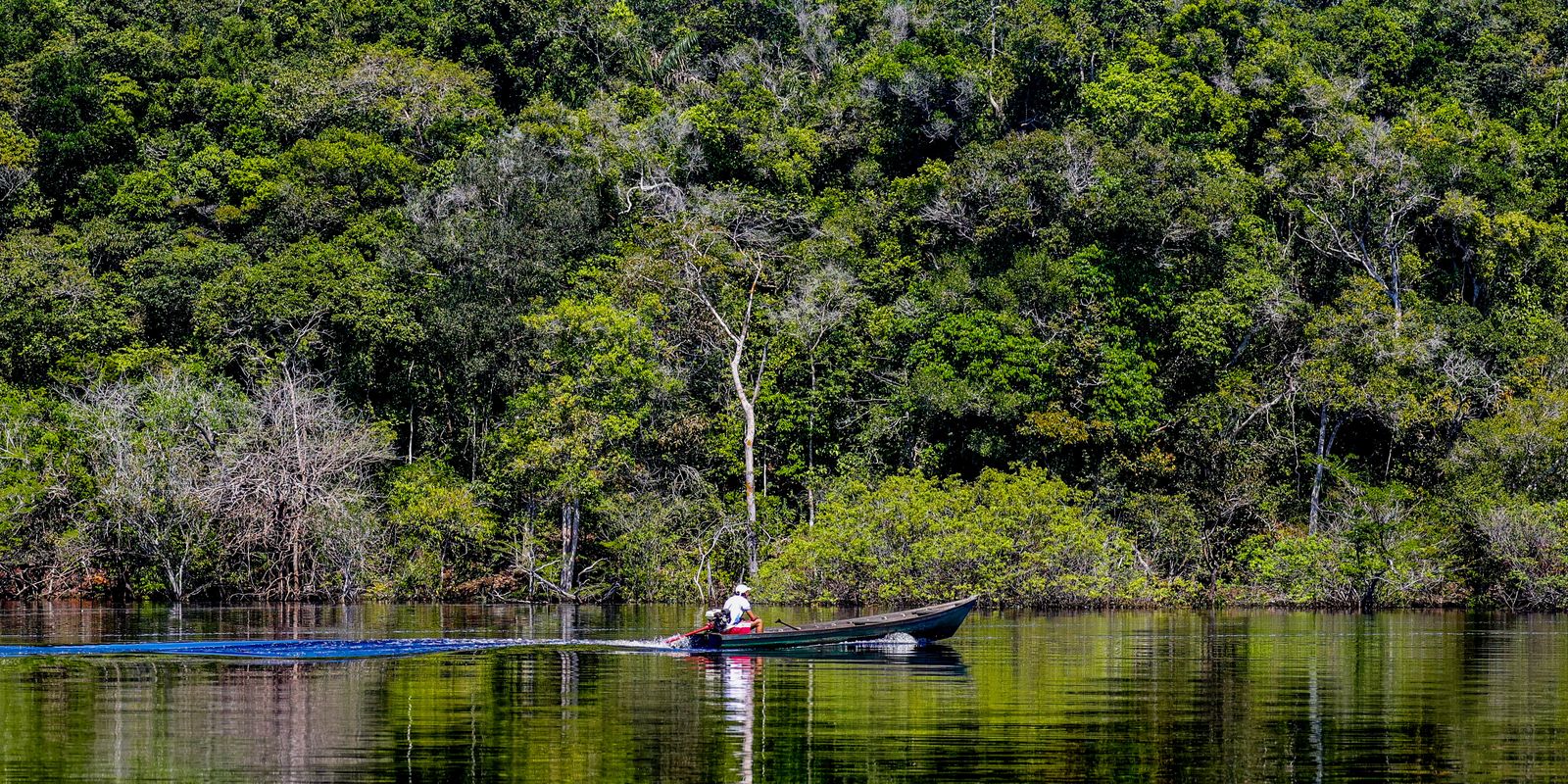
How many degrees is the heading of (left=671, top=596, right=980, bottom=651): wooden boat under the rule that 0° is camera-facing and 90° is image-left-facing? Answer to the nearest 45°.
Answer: approximately 270°

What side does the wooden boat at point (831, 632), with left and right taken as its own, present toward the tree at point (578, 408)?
left

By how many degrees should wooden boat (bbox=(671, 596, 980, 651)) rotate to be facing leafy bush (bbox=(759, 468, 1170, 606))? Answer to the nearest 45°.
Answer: approximately 90° to its left
